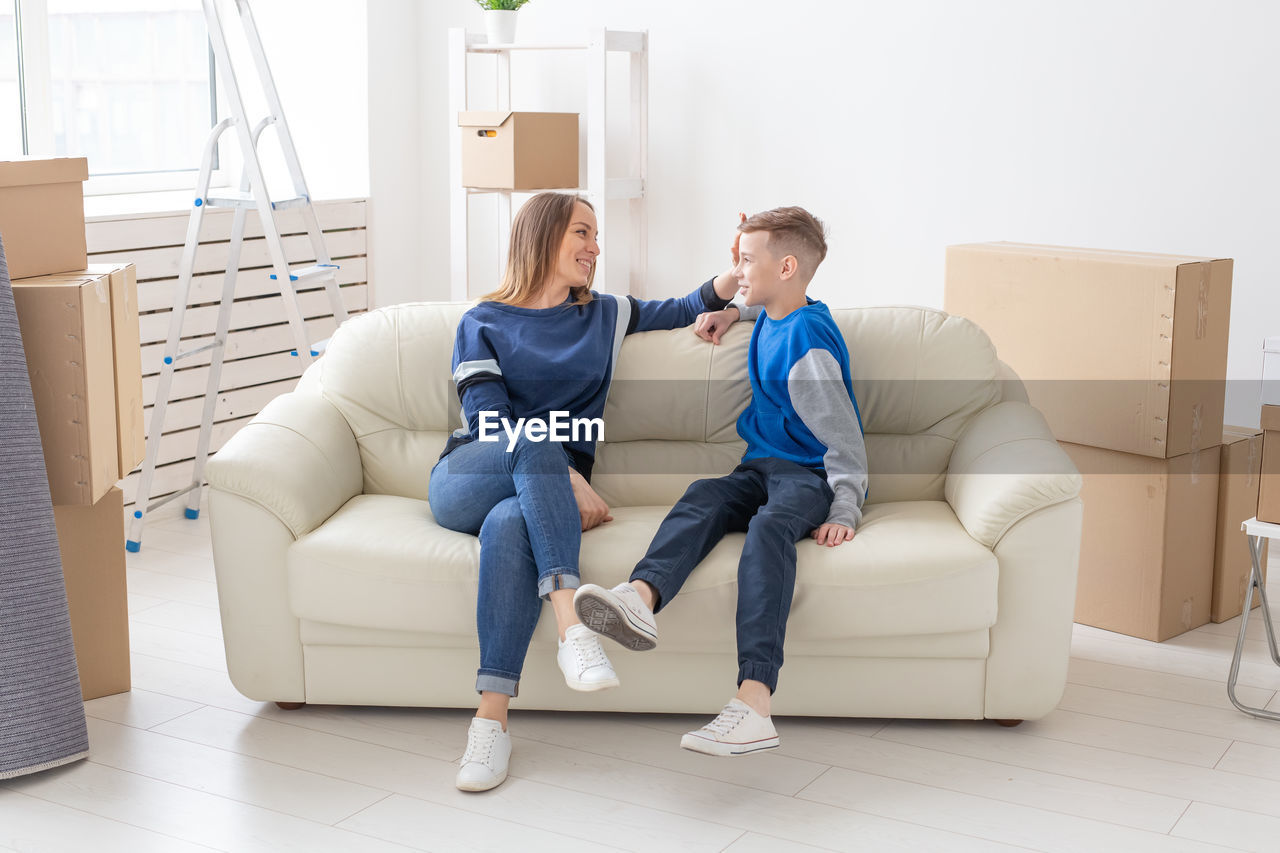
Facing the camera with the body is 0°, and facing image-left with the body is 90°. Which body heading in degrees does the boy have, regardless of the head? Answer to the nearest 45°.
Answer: approximately 45°

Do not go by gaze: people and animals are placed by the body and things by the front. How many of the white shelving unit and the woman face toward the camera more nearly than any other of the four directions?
2

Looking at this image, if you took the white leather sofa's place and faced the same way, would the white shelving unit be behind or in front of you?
behind

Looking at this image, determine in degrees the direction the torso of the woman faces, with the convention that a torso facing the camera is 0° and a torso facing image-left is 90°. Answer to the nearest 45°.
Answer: approximately 0°

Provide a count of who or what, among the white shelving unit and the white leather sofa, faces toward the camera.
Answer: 2

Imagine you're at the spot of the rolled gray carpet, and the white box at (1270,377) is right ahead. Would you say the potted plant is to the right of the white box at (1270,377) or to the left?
left

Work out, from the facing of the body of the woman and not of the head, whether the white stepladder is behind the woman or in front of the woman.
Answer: behind

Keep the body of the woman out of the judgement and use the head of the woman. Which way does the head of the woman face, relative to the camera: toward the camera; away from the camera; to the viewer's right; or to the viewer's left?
to the viewer's right

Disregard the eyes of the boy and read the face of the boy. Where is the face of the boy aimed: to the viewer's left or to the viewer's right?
to the viewer's left

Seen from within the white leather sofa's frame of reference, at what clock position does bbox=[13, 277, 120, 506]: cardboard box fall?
The cardboard box is roughly at 3 o'clock from the white leather sofa.

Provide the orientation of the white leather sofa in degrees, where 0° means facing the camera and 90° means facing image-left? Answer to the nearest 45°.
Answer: approximately 0°
